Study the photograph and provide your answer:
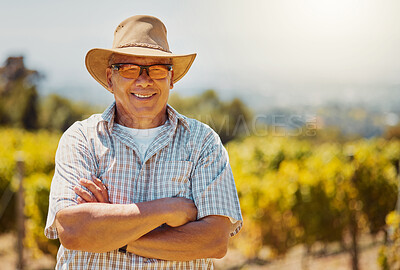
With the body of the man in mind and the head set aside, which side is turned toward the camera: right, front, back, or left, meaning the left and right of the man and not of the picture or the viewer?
front

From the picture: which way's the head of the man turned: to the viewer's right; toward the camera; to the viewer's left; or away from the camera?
toward the camera

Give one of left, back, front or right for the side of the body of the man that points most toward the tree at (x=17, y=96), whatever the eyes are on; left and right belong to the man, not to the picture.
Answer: back
